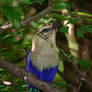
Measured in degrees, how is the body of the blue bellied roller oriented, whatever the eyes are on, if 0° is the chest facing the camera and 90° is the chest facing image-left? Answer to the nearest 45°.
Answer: approximately 315°
